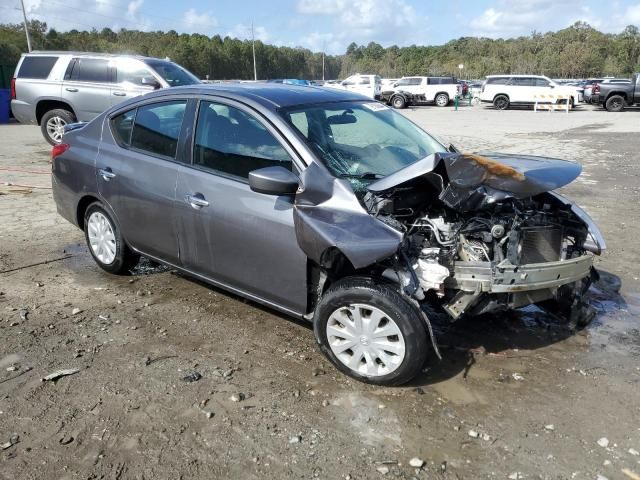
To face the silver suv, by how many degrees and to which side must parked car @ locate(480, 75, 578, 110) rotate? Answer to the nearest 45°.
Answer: approximately 90° to its right

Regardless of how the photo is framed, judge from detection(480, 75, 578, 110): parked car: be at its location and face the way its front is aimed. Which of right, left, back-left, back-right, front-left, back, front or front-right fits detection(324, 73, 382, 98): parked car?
back

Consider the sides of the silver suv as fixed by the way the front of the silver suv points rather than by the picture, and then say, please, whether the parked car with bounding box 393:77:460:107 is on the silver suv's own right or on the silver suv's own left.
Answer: on the silver suv's own left

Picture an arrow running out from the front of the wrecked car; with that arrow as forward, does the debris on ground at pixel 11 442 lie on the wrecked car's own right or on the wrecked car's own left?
on the wrecked car's own right

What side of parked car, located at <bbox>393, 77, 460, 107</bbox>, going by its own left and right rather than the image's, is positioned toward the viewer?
left

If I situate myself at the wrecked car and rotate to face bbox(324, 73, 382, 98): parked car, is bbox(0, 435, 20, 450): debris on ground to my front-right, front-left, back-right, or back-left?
back-left

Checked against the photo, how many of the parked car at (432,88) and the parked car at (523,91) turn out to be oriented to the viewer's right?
1

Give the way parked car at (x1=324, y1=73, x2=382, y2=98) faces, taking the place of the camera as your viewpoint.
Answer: facing to the left of the viewer

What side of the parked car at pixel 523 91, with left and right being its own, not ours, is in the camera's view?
right

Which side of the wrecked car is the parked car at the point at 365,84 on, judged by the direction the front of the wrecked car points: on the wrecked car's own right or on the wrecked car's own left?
on the wrecked car's own left
